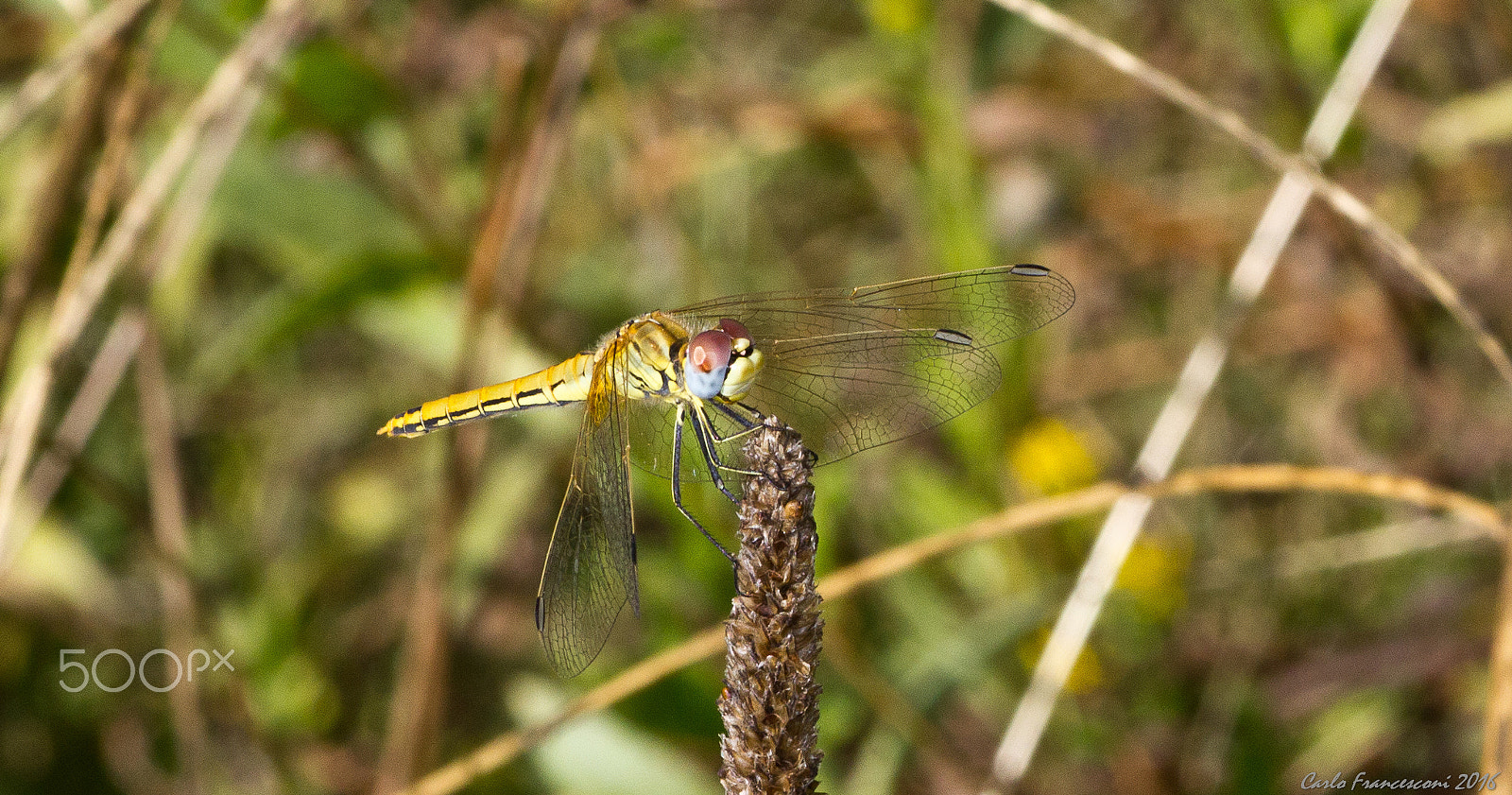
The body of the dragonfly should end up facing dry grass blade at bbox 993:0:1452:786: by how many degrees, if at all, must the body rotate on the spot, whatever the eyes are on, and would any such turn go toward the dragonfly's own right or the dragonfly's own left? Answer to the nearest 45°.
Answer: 0° — it already faces it

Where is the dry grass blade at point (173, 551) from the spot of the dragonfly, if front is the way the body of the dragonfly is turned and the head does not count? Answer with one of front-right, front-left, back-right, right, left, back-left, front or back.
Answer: back

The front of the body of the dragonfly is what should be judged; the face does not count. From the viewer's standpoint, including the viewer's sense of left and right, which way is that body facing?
facing the viewer and to the right of the viewer

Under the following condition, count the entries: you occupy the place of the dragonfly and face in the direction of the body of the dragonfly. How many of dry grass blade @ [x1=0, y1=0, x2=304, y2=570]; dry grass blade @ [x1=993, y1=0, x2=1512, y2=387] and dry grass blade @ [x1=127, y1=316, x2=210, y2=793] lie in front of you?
1
